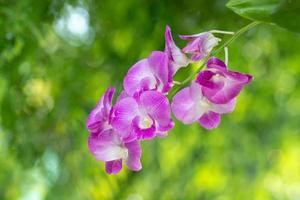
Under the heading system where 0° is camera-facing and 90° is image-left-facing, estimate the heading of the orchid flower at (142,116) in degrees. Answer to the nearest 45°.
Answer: approximately 0°

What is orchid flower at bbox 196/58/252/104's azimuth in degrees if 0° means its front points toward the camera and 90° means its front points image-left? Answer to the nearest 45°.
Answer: approximately 45°
